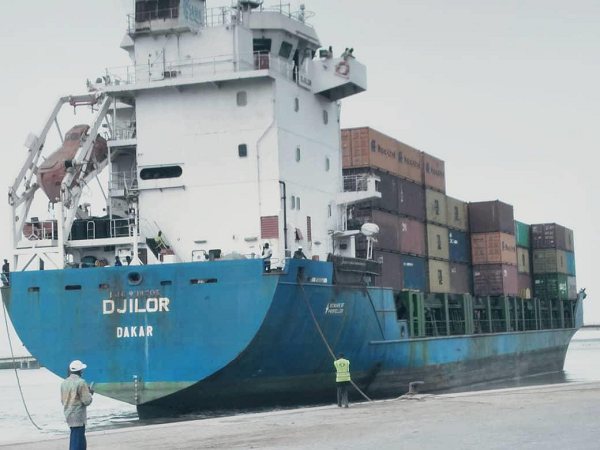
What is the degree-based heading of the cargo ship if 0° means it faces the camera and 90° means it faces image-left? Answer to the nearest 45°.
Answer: approximately 225°

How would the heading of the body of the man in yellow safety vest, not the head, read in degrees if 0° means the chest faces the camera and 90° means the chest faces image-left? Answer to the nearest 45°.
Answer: approximately 180°
